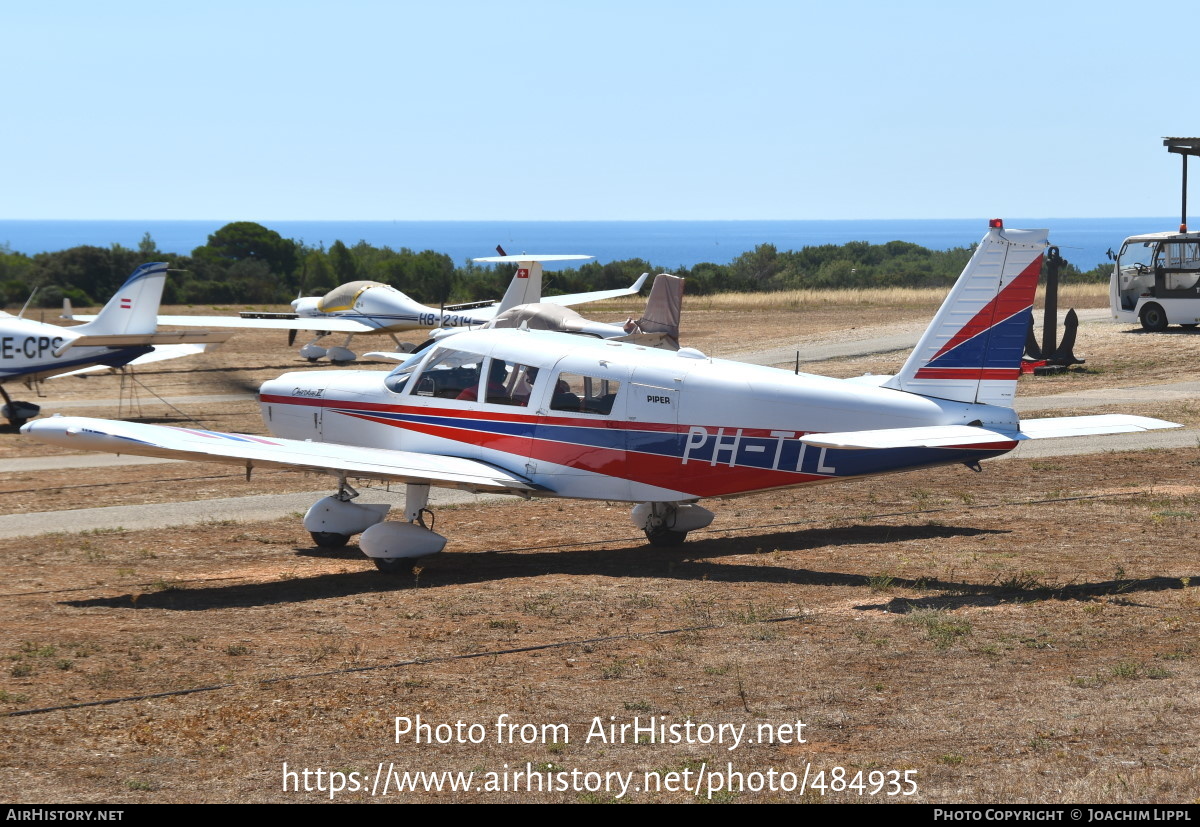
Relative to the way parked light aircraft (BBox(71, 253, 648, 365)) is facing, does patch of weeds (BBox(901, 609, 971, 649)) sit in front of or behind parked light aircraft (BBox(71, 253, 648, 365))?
behind

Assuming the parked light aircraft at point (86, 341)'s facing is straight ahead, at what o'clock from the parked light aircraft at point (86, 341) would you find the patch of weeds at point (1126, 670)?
The patch of weeds is roughly at 7 o'clock from the parked light aircraft.

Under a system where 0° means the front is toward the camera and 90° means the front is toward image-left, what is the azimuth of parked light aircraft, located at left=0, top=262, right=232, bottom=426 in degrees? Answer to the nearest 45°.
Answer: approximately 135°

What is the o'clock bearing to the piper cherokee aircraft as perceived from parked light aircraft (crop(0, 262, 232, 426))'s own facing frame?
The piper cherokee aircraft is roughly at 7 o'clock from the parked light aircraft.

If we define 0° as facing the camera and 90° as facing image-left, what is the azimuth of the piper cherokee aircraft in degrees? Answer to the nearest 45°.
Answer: approximately 135°

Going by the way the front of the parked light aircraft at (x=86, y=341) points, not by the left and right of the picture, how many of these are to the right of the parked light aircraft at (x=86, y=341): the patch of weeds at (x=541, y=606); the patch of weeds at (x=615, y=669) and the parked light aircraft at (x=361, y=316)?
1

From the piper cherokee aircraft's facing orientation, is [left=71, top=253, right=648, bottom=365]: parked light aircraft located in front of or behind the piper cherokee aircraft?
in front

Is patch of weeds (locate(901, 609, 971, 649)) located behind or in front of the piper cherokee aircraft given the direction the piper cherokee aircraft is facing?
behind

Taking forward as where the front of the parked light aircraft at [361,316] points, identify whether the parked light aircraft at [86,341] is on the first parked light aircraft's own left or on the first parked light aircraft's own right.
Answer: on the first parked light aircraft's own left

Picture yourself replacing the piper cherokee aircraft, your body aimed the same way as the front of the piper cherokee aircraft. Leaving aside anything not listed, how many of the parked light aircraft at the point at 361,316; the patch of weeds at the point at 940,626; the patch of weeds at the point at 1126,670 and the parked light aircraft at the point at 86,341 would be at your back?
2
